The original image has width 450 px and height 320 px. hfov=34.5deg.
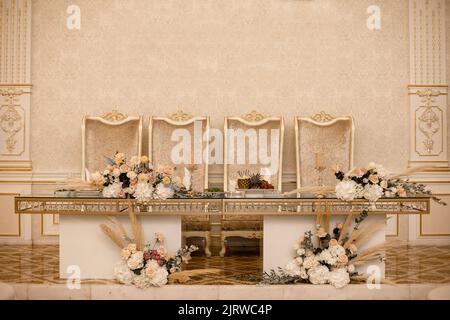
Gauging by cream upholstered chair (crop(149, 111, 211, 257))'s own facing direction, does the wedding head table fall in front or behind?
in front

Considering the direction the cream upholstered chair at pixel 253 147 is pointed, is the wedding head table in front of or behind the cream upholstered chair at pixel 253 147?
in front

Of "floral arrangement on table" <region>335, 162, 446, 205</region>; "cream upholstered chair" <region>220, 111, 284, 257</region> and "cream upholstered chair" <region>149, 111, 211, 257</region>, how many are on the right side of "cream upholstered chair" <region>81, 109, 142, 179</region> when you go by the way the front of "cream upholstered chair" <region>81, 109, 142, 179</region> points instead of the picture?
0

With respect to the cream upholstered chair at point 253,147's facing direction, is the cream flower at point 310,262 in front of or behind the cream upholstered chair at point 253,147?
in front

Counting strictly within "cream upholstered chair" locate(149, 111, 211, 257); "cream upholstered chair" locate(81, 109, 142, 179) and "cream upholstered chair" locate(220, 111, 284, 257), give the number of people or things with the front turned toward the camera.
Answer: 3

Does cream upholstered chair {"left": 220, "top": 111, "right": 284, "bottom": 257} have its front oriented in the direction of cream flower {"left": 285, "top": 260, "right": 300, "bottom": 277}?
yes

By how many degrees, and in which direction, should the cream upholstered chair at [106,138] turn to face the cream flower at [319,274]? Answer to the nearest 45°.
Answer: approximately 45° to its left

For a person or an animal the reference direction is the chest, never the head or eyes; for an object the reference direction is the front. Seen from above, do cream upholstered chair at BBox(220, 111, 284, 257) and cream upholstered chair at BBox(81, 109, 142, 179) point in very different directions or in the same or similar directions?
same or similar directions

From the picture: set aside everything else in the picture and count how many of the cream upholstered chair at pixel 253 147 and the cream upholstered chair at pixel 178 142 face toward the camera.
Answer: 2

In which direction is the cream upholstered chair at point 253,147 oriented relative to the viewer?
toward the camera

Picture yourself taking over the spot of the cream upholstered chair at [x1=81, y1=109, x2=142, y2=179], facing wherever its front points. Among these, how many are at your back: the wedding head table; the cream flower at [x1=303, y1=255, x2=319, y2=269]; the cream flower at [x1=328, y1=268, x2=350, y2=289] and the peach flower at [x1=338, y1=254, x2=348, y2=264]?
0

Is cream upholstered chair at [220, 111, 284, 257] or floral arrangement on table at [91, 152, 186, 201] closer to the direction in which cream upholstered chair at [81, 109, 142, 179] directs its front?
the floral arrangement on table

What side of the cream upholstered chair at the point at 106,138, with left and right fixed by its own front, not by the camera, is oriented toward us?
front

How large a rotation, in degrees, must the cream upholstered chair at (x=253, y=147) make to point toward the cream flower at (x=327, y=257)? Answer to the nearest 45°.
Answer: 0° — it already faces it

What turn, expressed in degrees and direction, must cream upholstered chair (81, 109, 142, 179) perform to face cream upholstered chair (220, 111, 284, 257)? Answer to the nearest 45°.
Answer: approximately 90° to its left

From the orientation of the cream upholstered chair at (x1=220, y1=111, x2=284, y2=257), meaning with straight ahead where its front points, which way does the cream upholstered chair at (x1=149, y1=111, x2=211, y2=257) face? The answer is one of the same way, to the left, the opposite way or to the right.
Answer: the same way
